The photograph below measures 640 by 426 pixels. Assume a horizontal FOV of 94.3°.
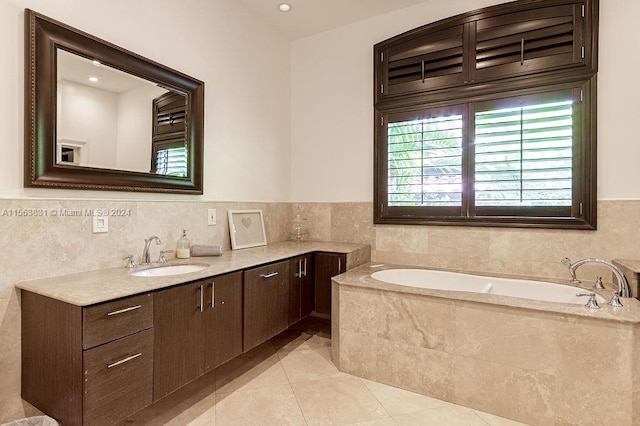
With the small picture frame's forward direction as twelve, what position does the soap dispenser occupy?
The soap dispenser is roughly at 3 o'clock from the small picture frame.

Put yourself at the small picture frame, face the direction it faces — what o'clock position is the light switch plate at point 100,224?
The light switch plate is roughly at 3 o'clock from the small picture frame.

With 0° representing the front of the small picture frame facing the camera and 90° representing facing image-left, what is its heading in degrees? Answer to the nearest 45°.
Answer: approximately 315°

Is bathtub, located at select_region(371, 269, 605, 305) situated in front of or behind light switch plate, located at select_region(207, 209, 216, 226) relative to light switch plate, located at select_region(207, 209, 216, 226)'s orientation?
in front

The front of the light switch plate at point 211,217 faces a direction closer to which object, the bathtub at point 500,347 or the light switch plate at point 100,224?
the bathtub

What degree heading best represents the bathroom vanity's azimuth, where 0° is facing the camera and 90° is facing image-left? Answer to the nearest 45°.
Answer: approximately 315°

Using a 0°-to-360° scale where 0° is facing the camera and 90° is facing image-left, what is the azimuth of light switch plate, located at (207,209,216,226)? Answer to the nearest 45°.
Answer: approximately 315°

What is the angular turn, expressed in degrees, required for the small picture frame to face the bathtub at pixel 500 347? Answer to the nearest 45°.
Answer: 0° — it already faces it
